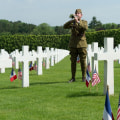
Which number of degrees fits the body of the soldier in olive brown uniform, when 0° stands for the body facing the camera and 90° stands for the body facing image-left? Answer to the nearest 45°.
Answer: approximately 0°
